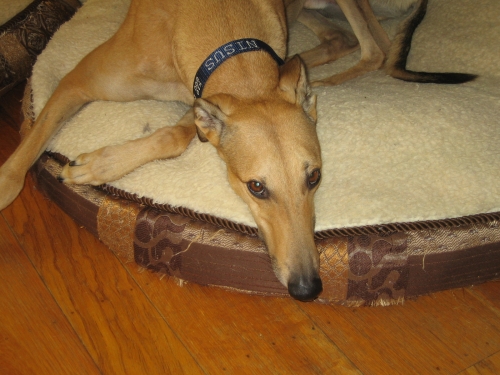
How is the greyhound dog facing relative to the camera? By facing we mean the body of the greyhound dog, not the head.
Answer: toward the camera
